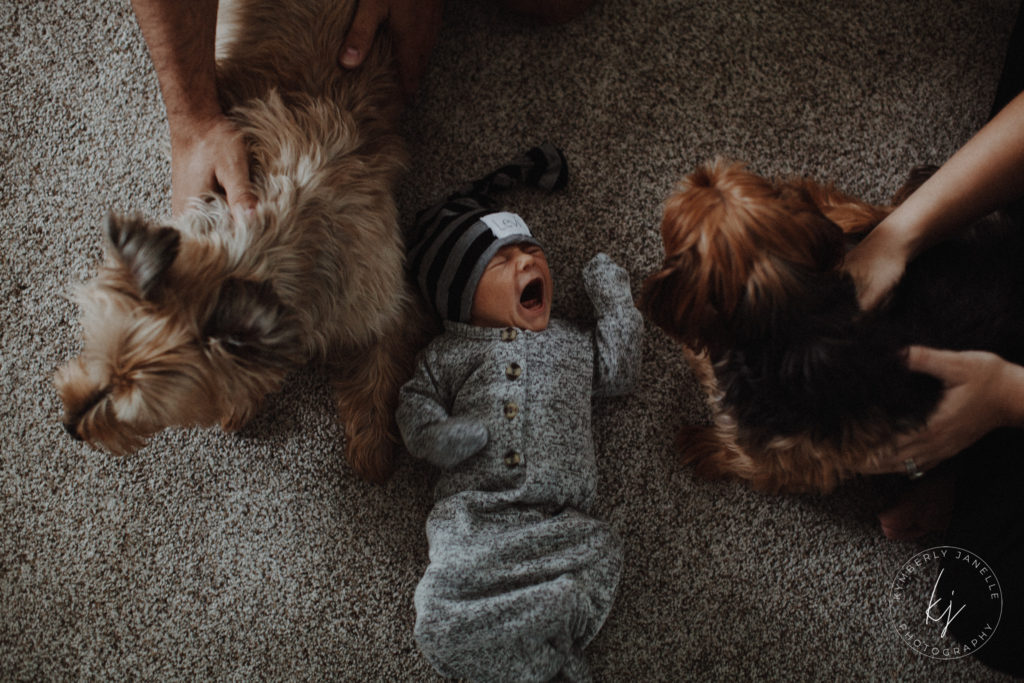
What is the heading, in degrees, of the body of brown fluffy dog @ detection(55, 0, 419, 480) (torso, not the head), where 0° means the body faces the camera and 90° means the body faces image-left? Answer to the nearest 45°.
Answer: approximately 45°
